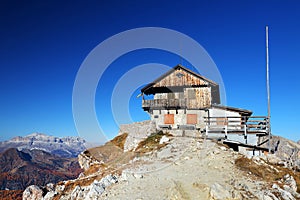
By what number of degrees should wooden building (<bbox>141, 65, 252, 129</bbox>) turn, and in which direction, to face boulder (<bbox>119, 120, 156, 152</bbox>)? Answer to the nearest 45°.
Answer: approximately 45° to its right

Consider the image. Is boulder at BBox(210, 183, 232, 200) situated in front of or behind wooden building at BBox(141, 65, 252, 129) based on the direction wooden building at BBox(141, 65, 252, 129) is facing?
in front

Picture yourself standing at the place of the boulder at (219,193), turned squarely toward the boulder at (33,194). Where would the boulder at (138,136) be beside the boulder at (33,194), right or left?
right

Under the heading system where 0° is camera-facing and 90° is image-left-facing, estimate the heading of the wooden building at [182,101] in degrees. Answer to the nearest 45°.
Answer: approximately 0°

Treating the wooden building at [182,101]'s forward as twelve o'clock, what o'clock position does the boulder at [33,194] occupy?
The boulder is roughly at 1 o'clock from the wooden building.
